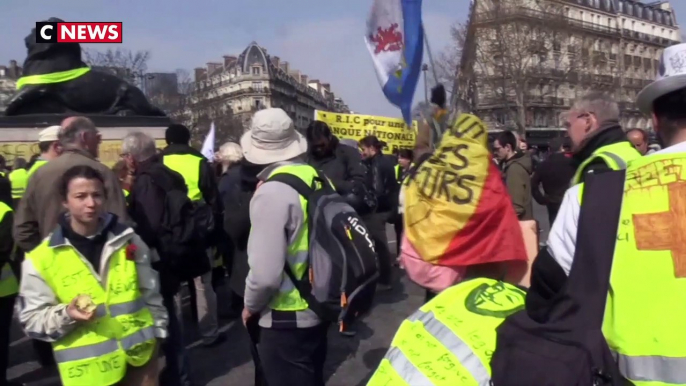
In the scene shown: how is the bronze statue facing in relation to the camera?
to the viewer's left

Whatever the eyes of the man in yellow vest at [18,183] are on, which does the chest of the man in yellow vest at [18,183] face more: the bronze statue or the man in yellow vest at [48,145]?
the bronze statue

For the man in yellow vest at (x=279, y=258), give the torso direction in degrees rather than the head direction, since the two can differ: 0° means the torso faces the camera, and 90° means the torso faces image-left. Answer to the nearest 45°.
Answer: approximately 135°

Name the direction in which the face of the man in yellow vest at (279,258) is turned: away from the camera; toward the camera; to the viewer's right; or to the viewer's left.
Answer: away from the camera

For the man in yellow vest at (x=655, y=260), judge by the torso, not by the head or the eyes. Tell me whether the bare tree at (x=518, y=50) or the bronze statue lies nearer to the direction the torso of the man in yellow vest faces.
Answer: the bare tree

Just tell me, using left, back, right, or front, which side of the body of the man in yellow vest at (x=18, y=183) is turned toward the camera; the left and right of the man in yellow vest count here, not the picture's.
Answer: back
